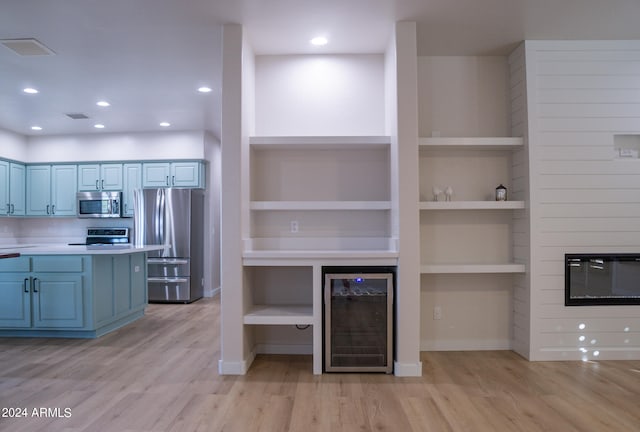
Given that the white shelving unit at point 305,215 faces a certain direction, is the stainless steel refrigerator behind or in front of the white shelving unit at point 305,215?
behind

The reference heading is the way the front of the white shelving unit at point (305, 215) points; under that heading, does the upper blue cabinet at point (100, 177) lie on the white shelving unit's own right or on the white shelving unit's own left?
on the white shelving unit's own right

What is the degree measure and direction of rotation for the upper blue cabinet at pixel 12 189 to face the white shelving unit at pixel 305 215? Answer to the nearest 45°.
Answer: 0° — it already faces it

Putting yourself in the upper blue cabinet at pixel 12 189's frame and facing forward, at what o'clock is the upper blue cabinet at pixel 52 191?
the upper blue cabinet at pixel 52 191 is roughly at 11 o'clock from the upper blue cabinet at pixel 12 189.

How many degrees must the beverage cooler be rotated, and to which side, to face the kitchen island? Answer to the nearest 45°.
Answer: approximately 90° to its right

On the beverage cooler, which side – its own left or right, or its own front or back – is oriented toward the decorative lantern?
left

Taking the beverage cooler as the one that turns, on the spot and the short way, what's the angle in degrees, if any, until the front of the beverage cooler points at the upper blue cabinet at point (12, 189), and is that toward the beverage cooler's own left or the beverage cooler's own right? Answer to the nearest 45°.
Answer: approximately 135° to the beverage cooler's own right

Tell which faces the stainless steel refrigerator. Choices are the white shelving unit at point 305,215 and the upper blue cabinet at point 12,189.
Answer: the upper blue cabinet

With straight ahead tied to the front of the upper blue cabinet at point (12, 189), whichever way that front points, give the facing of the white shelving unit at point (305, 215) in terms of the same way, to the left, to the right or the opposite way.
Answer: to the right

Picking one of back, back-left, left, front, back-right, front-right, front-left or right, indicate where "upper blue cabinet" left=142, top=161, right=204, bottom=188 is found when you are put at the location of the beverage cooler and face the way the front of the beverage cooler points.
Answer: back-right

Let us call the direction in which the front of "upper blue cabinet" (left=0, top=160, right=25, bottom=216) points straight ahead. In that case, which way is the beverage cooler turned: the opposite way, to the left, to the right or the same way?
to the right

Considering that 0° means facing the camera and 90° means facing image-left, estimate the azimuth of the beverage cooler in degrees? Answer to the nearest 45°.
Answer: approximately 0°

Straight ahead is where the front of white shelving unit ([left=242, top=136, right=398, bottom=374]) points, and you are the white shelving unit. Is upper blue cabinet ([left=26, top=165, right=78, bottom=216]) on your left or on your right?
on your right

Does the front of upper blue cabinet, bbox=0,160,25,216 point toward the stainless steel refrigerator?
yes

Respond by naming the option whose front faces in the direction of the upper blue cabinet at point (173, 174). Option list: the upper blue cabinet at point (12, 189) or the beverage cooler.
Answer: the upper blue cabinet at point (12, 189)
